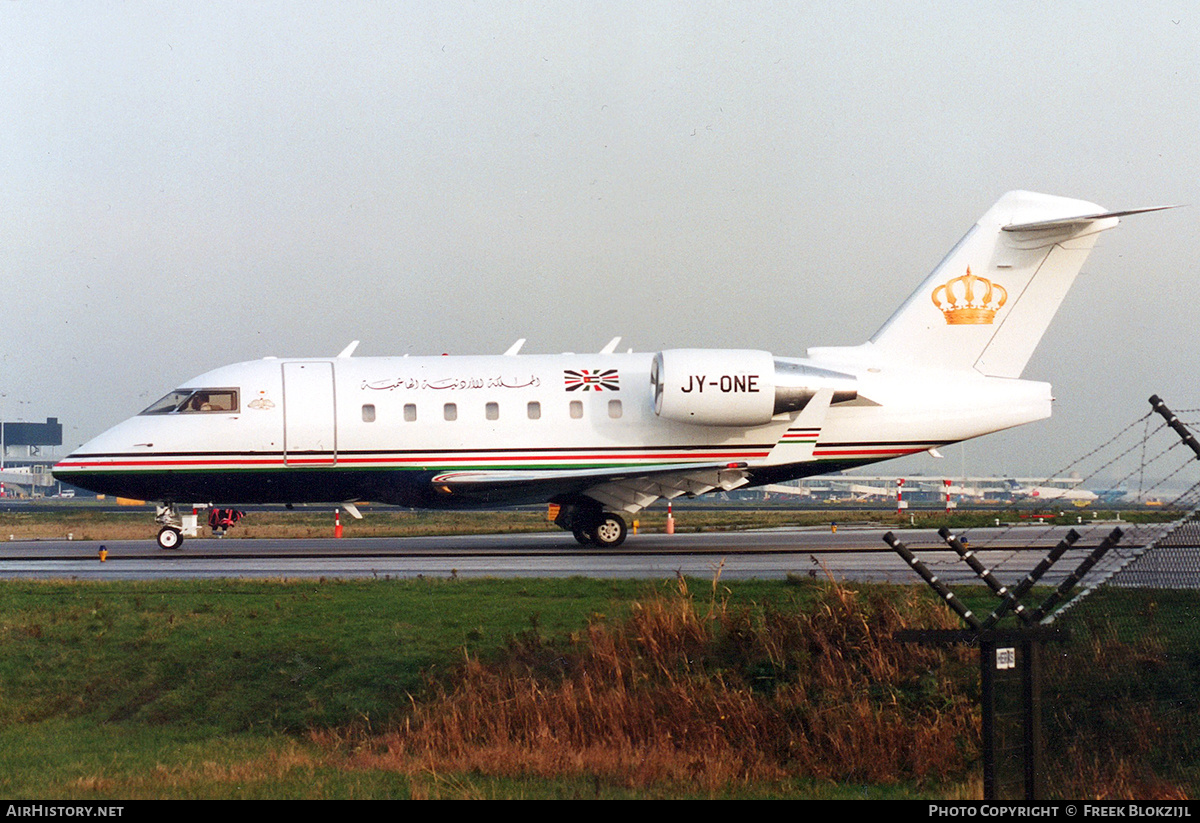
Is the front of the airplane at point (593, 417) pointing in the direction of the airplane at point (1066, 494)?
no

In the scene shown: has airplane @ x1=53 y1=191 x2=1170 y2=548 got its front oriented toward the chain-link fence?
no

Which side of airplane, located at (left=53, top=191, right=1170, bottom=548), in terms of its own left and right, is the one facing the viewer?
left

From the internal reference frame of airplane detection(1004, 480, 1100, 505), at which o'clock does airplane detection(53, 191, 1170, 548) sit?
airplane detection(53, 191, 1170, 548) is roughly at 3 o'clock from airplane detection(1004, 480, 1100, 505).
